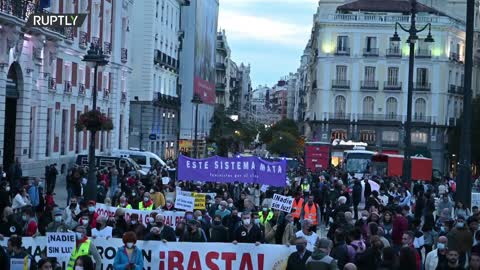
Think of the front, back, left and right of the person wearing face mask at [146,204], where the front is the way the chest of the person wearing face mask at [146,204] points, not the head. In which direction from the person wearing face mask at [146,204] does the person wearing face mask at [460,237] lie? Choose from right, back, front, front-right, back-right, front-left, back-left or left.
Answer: front-left

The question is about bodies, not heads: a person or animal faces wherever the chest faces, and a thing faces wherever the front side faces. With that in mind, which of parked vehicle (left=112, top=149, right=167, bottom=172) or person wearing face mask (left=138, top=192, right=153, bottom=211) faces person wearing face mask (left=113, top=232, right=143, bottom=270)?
person wearing face mask (left=138, top=192, right=153, bottom=211)

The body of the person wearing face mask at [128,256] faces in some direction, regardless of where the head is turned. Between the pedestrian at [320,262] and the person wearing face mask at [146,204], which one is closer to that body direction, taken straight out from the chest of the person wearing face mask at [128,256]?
the pedestrian

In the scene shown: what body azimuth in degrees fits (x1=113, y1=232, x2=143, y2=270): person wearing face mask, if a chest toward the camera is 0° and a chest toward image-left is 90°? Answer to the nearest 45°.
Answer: approximately 0°

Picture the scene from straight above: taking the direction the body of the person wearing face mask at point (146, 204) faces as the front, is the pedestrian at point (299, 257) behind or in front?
in front

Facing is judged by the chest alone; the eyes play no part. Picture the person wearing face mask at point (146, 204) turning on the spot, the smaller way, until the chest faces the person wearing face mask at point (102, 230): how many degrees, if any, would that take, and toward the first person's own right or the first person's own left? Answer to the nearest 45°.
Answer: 0° — they already face them

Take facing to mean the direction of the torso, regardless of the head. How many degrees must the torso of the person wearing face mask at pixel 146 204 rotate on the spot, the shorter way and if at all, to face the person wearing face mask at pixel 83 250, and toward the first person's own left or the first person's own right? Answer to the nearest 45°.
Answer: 0° — they already face them

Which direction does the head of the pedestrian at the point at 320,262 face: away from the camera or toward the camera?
away from the camera

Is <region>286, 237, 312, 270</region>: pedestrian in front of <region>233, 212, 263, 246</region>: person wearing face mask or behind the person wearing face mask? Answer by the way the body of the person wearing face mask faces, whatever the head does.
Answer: in front

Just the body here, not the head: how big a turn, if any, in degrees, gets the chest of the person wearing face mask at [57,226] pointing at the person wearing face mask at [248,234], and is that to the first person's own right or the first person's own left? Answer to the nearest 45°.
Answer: approximately 90° to the first person's own left

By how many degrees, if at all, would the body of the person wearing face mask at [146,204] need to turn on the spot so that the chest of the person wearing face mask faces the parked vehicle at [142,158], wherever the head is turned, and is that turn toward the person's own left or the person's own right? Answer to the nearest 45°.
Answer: approximately 180°
